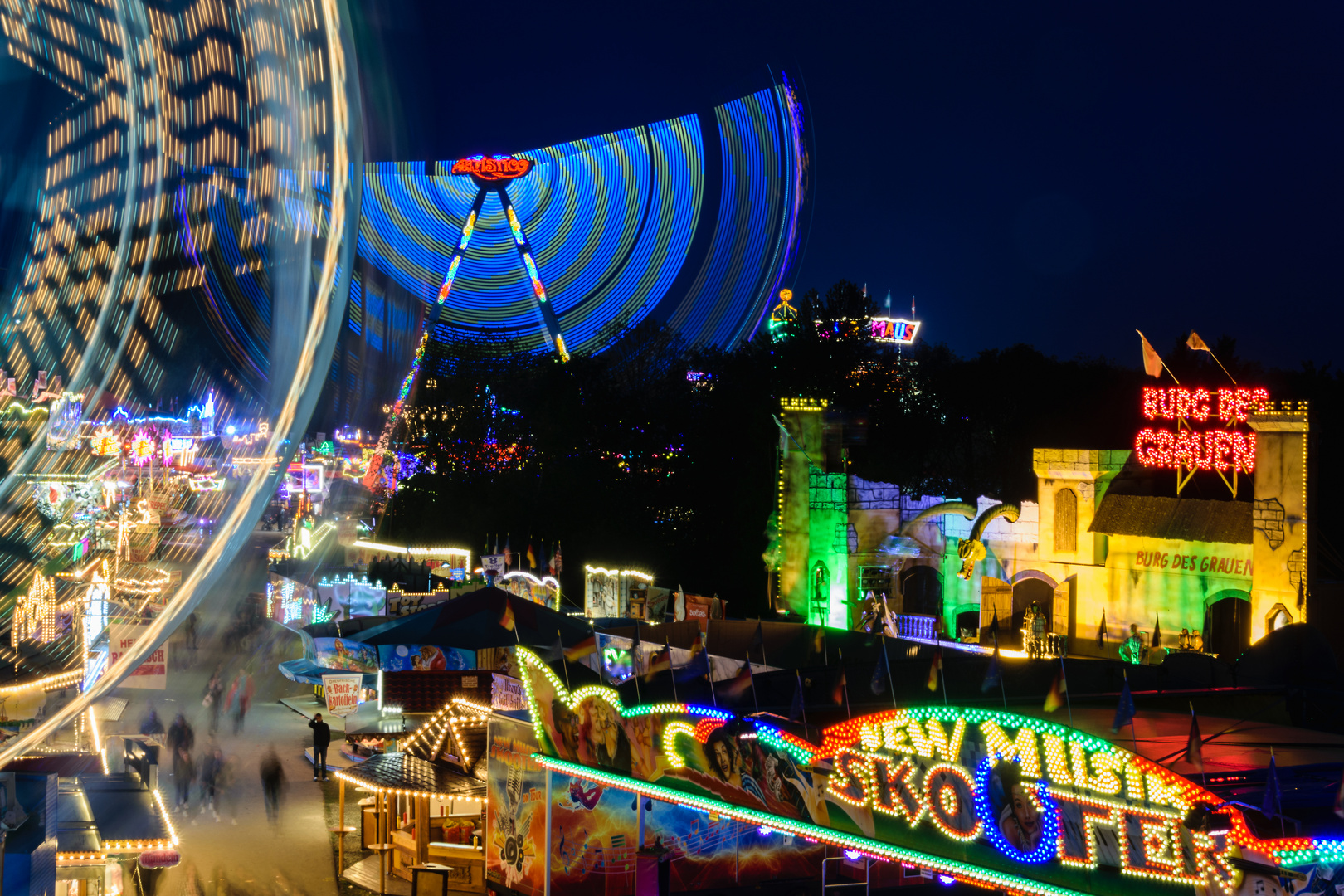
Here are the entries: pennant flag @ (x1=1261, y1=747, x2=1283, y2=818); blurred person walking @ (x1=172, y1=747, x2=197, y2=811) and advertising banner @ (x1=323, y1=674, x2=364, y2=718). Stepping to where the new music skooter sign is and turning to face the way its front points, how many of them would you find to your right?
2

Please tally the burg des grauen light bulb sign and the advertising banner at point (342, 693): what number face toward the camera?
2

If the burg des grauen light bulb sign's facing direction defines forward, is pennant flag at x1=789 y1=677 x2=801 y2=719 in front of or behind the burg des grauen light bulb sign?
in front

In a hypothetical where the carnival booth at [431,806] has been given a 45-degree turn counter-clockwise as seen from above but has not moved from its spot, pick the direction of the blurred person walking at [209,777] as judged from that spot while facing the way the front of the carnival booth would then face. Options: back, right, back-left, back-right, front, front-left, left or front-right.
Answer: back-right

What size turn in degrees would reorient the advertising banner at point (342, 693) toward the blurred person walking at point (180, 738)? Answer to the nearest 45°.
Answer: approximately 90° to its right

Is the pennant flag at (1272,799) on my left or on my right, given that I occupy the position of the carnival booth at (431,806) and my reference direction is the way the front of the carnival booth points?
on my left

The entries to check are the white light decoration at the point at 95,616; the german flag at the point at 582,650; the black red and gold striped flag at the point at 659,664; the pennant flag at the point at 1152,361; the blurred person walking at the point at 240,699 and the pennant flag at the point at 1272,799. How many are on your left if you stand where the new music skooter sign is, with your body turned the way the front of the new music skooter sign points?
1

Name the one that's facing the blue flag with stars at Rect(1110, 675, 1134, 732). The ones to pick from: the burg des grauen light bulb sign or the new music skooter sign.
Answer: the burg des grauen light bulb sign

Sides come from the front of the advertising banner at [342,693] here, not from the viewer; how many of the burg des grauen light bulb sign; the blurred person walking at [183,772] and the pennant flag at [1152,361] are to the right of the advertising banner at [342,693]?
1

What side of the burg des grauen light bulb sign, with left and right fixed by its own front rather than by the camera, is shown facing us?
front

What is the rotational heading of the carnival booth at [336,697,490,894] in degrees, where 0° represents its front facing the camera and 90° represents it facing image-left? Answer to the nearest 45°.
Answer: approximately 45°

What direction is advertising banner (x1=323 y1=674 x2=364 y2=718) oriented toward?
toward the camera
